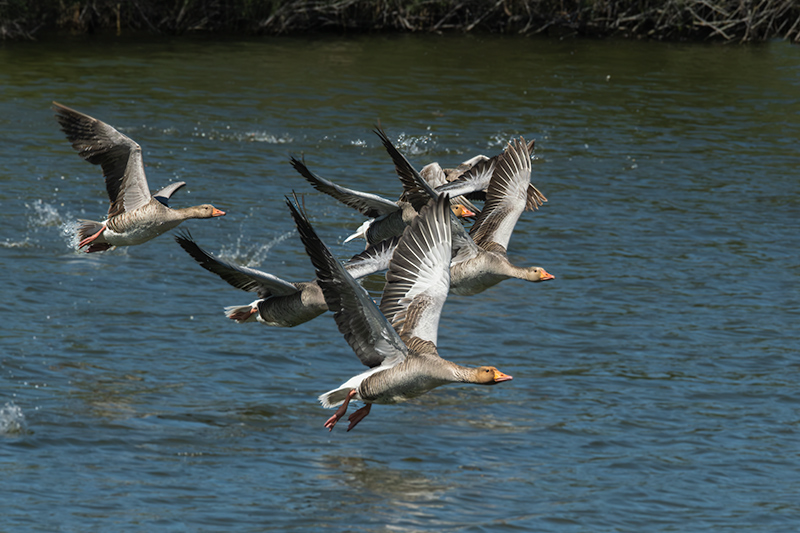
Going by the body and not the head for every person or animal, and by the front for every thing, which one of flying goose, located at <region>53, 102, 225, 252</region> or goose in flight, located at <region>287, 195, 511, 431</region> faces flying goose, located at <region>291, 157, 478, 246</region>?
flying goose, located at <region>53, 102, 225, 252</region>

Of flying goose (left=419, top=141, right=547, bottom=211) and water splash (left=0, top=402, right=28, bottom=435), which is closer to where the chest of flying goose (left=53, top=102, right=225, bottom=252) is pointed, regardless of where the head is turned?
the flying goose

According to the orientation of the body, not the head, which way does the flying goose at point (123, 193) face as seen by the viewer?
to the viewer's right

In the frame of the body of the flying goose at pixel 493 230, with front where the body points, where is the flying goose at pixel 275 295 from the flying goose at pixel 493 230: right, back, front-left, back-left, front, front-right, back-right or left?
back-right

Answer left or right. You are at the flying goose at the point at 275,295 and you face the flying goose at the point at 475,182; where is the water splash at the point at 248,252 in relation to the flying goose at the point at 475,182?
left

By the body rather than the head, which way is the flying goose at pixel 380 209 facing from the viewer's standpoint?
to the viewer's right

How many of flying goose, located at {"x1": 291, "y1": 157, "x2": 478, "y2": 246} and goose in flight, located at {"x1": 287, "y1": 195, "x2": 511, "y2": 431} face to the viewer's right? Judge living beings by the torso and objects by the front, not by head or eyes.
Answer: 2

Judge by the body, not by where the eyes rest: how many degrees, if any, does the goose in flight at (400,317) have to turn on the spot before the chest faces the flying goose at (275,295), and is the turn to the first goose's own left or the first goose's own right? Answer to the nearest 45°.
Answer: approximately 135° to the first goose's own left

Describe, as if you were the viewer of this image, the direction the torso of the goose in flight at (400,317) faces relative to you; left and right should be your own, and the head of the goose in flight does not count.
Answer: facing to the right of the viewer
